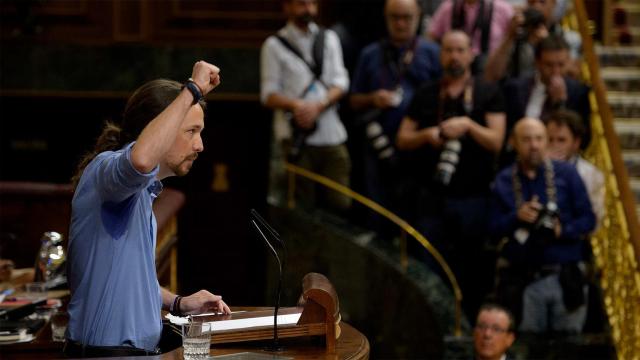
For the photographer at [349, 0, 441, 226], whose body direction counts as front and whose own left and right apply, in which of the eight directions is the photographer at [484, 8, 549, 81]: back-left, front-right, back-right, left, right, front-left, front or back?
left

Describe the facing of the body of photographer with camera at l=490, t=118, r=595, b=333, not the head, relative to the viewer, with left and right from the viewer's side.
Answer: facing the viewer

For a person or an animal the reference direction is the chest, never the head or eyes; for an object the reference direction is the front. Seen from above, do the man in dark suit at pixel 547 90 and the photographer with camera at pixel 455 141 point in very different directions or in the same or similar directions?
same or similar directions

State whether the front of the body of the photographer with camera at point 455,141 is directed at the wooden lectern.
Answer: yes

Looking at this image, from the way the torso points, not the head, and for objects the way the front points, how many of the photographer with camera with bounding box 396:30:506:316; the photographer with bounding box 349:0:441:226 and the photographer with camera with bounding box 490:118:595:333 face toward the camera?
3

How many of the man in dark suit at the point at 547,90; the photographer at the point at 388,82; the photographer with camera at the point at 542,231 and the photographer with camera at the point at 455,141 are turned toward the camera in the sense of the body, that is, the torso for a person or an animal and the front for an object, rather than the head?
4

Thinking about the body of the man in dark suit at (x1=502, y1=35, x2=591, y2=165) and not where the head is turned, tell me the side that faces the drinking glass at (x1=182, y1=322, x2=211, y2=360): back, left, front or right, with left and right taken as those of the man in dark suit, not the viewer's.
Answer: front

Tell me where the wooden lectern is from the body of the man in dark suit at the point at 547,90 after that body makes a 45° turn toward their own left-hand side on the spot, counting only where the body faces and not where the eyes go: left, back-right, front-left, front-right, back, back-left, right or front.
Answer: front-right

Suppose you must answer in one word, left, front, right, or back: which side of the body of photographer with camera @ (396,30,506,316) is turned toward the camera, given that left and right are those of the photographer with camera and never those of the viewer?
front

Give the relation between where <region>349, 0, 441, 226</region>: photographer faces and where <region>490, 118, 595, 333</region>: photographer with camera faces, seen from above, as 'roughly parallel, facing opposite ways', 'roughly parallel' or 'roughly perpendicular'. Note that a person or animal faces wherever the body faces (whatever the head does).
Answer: roughly parallel

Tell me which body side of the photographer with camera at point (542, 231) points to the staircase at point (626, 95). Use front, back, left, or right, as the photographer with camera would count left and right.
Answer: back

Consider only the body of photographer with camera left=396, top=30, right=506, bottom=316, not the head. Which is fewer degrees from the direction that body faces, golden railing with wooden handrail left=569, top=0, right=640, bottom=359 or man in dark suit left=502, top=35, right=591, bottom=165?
the golden railing with wooden handrail
